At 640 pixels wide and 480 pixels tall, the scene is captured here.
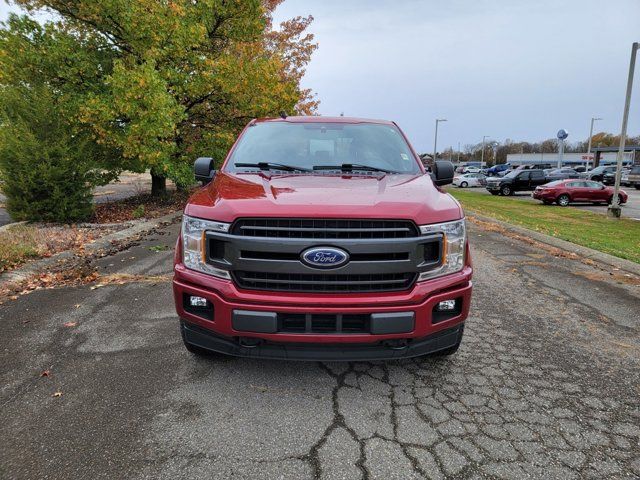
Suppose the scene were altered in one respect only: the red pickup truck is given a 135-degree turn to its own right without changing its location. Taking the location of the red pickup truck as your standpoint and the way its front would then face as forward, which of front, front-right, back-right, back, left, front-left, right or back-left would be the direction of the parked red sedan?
right

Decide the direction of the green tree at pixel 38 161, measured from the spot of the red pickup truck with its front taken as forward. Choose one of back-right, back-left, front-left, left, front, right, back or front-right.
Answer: back-right

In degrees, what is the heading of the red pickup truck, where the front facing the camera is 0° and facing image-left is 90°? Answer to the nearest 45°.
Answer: approximately 0°
